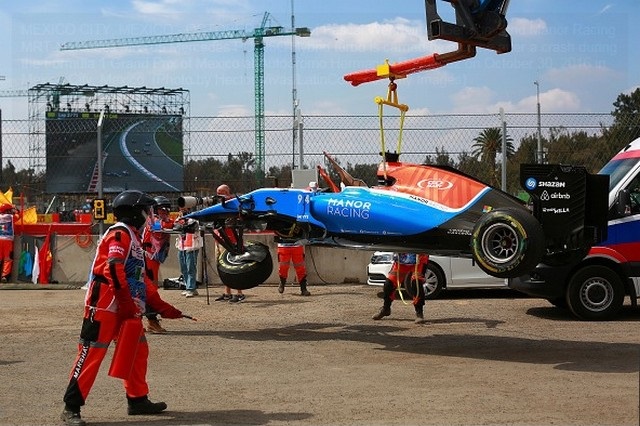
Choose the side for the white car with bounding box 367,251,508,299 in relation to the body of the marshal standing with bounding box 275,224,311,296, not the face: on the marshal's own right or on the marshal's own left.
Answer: on the marshal's own left

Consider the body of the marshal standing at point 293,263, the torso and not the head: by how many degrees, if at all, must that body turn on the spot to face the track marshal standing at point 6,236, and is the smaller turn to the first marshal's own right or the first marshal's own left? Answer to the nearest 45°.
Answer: approximately 90° to the first marshal's own right

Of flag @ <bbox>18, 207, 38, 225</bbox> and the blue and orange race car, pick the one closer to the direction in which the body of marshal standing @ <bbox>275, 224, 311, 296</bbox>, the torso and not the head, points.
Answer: the blue and orange race car

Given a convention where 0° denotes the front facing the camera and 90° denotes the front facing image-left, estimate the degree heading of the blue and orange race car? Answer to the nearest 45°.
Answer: approximately 90°

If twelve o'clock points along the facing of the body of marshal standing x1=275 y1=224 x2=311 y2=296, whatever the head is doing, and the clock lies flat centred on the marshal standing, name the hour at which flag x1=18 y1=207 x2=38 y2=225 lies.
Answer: The flag is roughly at 4 o'clock from the marshal standing.

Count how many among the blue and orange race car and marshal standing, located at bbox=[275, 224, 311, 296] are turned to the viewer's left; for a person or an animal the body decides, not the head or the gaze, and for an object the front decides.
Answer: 1

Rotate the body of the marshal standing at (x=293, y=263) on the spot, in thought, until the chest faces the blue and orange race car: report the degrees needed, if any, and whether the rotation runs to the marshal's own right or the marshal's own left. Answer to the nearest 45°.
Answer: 0° — they already face it

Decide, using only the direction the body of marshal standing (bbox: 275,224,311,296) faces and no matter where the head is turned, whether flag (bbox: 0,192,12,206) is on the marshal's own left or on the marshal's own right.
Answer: on the marshal's own right

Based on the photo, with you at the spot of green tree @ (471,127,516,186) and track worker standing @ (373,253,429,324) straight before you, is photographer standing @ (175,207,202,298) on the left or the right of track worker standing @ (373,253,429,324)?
right

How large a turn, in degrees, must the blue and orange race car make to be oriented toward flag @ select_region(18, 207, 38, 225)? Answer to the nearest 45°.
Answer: approximately 45° to its right

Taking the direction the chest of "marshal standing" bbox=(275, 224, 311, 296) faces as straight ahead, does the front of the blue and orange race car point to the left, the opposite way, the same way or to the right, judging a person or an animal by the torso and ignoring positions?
to the right
